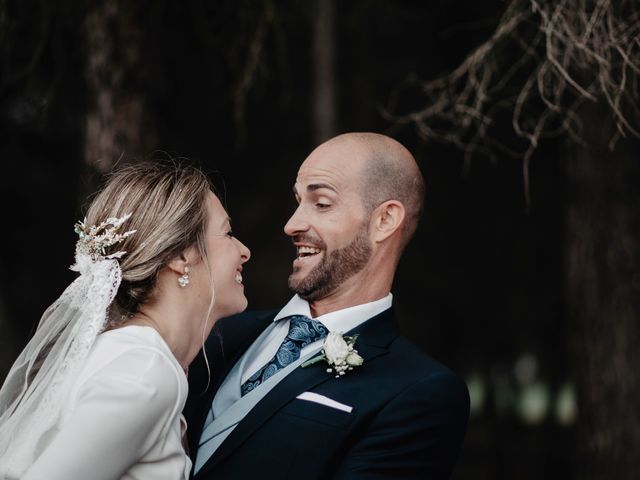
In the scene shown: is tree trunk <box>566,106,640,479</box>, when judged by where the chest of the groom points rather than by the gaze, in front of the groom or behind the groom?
behind

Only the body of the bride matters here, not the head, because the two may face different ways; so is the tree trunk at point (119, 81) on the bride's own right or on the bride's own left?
on the bride's own left

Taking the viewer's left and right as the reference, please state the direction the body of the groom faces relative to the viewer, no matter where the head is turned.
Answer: facing the viewer and to the left of the viewer

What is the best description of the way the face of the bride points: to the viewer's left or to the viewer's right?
to the viewer's right

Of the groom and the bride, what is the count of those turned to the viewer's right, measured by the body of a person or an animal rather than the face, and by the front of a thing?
1

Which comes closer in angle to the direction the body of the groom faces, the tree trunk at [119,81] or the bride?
the bride

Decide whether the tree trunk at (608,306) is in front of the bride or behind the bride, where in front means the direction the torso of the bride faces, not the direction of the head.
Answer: in front

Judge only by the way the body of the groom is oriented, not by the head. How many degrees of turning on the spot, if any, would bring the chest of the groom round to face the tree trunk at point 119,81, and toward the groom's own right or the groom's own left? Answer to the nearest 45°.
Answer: approximately 90° to the groom's own right

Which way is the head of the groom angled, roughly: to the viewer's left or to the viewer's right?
to the viewer's left

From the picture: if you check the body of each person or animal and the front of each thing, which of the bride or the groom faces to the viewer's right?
the bride

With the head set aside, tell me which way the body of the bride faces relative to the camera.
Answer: to the viewer's right
